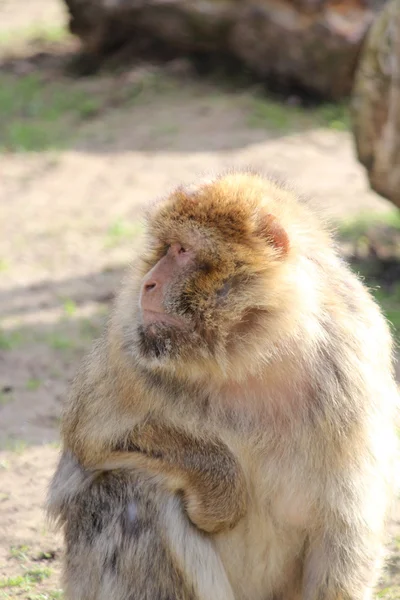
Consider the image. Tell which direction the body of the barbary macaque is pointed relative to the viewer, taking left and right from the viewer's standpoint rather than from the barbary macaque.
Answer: facing the viewer and to the left of the viewer

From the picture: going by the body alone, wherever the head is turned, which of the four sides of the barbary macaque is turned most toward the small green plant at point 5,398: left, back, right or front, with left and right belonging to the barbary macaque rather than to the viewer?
right

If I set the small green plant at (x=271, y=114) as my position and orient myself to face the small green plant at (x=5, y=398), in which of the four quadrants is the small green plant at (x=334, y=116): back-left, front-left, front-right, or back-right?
back-left

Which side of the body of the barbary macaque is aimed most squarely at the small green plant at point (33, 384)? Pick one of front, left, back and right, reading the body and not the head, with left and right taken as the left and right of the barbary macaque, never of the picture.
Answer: right

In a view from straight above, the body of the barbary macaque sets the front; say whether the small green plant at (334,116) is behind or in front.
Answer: behind

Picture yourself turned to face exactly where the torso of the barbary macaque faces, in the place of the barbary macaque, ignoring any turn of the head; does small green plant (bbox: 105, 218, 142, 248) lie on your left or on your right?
on your right

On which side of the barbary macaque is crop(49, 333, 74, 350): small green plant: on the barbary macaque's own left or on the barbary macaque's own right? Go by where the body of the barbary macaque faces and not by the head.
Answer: on the barbary macaque's own right
